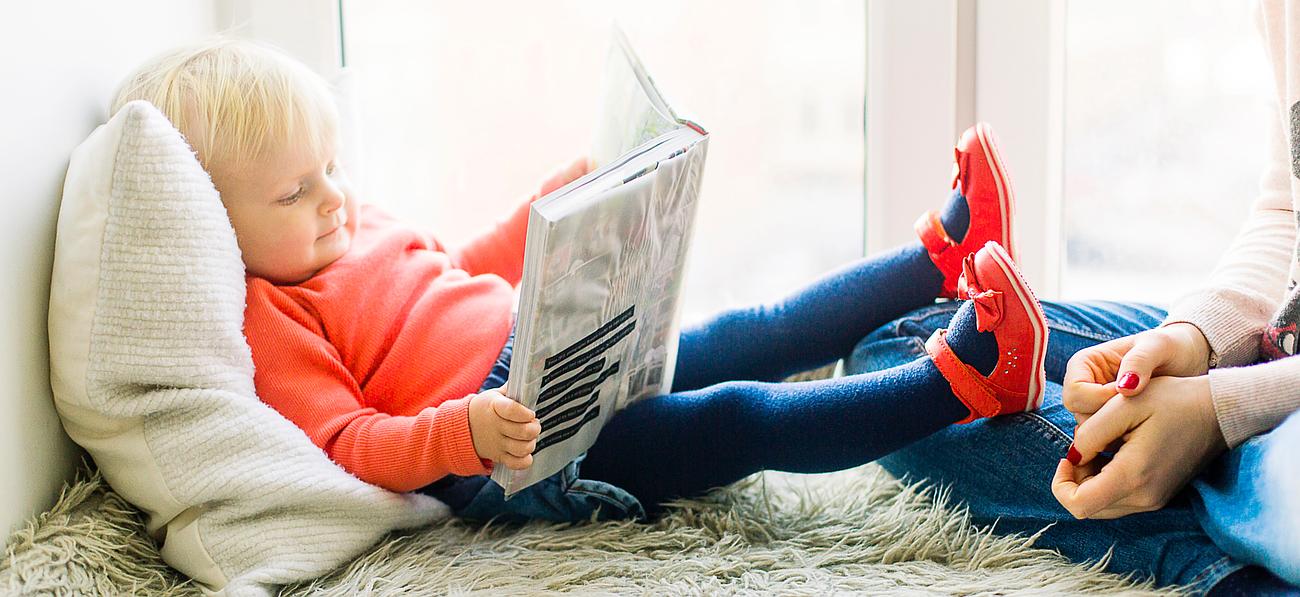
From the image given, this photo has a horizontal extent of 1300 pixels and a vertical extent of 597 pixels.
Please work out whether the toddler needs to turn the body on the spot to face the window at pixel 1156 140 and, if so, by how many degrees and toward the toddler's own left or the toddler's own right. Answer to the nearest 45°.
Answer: approximately 45° to the toddler's own left

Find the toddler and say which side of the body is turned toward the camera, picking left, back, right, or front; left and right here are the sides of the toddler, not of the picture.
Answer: right
